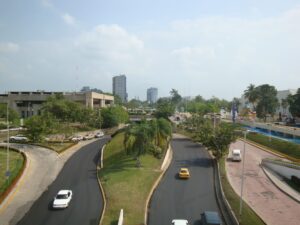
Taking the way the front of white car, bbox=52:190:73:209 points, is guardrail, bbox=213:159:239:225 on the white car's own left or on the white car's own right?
on the white car's own left

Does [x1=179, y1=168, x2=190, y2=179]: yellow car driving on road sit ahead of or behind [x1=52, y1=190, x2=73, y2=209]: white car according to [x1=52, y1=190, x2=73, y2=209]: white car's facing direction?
behind

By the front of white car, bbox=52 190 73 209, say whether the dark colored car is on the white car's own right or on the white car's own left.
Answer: on the white car's own left

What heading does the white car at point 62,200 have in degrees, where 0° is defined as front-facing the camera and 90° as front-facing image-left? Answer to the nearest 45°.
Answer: approximately 45°

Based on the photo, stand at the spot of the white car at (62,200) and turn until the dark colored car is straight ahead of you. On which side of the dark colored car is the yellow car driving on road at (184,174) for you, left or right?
left
